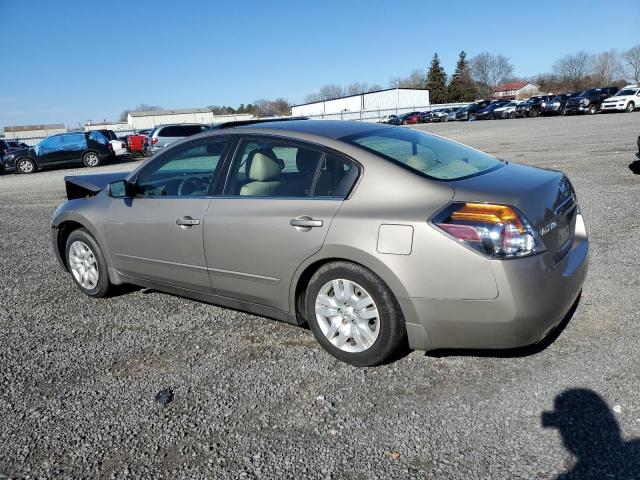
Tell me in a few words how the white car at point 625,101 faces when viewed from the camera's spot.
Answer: facing the viewer and to the left of the viewer

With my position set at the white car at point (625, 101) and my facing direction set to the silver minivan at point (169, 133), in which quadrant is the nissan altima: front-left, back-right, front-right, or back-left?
front-left

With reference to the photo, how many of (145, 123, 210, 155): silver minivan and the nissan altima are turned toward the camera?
0

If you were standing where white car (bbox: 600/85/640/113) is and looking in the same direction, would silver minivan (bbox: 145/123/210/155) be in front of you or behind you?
in front

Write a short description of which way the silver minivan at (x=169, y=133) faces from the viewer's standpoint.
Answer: facing away from the viewer and to the right of the viewer

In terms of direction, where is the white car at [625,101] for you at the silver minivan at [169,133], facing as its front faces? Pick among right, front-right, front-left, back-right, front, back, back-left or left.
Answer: front-right

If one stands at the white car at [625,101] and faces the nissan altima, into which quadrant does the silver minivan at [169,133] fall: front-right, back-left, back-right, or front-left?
front-right

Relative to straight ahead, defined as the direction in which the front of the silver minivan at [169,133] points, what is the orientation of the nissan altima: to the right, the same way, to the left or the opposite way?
to the left

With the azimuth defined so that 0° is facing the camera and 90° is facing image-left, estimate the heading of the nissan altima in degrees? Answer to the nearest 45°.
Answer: approximately 135°

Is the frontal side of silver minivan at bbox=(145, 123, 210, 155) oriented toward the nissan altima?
no

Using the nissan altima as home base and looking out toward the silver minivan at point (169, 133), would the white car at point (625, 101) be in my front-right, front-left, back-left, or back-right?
front-right

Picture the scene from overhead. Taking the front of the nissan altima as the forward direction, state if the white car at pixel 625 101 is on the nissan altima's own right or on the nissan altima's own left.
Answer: on the nissan altima's own right

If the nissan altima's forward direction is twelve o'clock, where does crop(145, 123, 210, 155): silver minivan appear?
The silver minivan is roughly at 1 o'clock from the nissan altima.

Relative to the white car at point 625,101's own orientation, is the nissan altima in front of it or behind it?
in front
